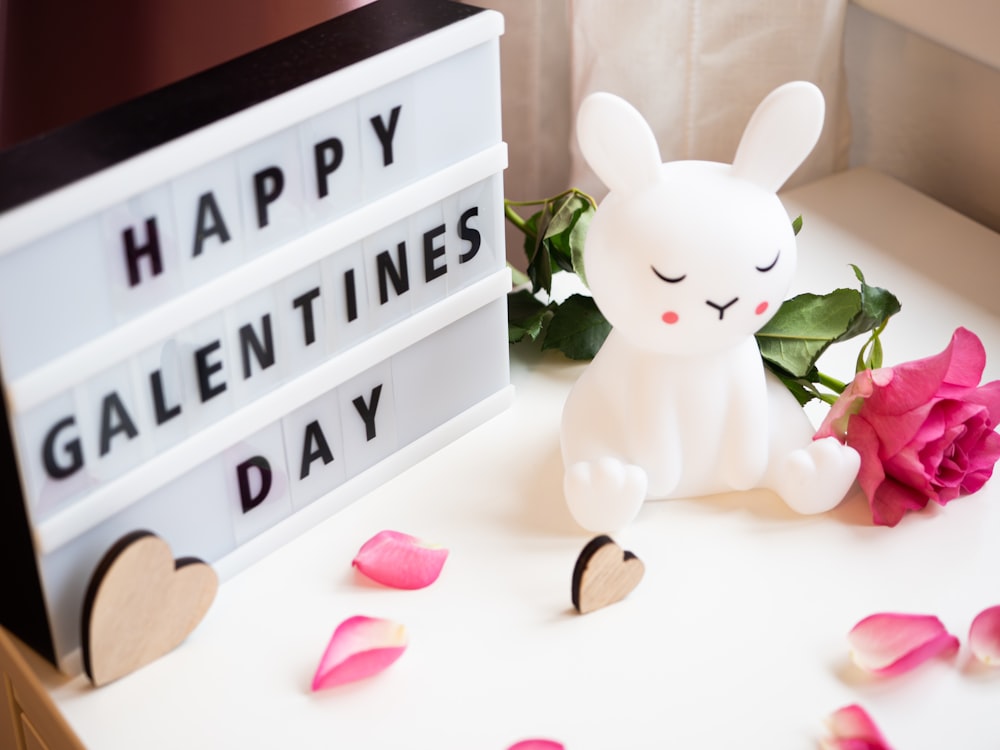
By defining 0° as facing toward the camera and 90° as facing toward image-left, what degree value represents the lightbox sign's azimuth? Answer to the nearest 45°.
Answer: approximately 315°
